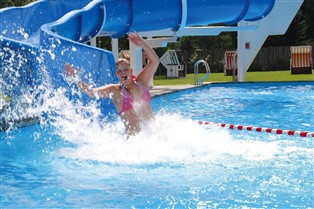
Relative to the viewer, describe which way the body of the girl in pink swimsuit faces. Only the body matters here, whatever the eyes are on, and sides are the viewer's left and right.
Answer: facing the viewer

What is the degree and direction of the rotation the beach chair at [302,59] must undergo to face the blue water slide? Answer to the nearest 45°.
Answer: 0° — it already faces it

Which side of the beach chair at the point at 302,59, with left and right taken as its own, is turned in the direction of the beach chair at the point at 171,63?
right

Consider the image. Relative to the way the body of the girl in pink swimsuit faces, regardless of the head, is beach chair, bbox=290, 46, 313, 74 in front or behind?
behind

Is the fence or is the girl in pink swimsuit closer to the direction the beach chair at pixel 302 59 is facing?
the girl in pink swimsuit

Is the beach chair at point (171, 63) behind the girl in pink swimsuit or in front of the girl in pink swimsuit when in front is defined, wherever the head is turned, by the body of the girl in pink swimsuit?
behind

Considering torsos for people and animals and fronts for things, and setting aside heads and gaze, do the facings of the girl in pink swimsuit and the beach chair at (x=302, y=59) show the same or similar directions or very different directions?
same or similar directions

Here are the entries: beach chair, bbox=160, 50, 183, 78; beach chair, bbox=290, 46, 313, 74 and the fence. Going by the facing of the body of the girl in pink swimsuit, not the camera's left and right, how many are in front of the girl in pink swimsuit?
0

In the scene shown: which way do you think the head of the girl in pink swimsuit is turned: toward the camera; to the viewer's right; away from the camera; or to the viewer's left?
toward the camera

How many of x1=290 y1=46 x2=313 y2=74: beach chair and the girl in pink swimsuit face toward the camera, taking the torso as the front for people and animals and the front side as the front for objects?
2
